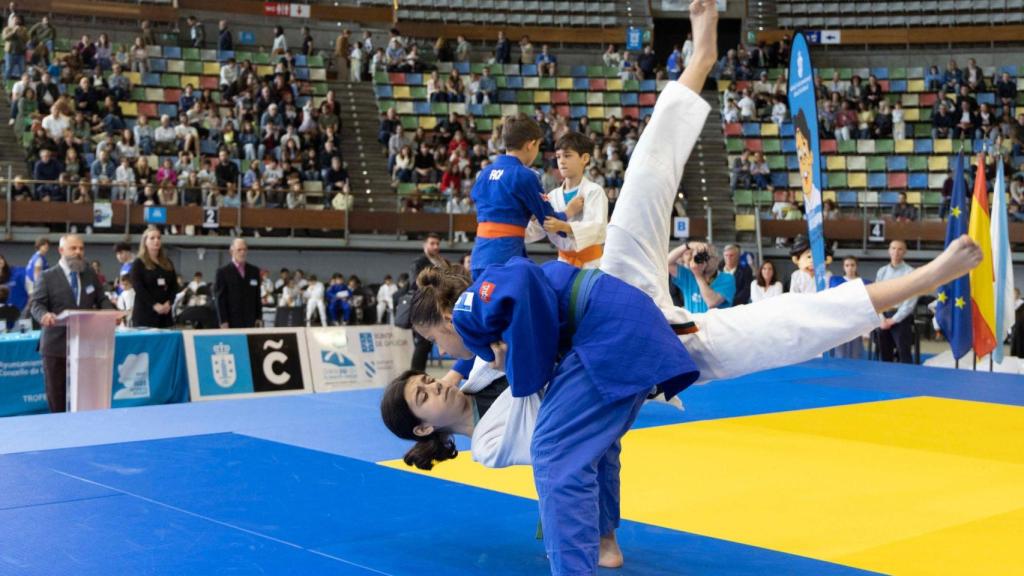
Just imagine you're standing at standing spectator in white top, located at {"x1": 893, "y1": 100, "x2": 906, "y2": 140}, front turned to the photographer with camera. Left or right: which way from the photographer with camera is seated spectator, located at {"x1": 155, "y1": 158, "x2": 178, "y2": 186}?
right

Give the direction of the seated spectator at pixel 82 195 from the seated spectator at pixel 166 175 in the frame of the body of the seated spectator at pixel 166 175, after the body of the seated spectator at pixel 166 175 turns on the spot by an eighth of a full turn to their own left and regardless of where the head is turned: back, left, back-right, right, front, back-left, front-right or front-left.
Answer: right

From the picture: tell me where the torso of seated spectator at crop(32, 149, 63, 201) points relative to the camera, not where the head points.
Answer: toward the camera

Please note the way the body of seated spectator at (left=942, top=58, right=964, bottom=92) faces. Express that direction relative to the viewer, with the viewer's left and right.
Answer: facing the viewer

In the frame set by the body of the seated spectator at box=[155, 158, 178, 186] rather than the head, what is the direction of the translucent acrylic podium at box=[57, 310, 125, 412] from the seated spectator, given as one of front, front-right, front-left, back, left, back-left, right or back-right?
front

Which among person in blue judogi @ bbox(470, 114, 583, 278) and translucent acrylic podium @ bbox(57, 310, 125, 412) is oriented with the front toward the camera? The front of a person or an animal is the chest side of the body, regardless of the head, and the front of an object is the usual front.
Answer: the translucent acrylic podium

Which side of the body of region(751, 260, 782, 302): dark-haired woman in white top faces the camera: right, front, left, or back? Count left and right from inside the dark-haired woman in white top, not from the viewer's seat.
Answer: front

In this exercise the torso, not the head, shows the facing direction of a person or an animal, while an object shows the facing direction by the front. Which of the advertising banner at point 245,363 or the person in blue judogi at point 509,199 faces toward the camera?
the advertising banner

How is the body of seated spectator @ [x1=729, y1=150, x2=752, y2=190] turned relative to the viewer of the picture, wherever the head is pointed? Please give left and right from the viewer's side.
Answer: facing the viewer and to the left of the viewer

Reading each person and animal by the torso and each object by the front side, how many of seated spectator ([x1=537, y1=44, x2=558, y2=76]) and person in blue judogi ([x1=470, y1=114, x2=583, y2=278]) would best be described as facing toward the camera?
1

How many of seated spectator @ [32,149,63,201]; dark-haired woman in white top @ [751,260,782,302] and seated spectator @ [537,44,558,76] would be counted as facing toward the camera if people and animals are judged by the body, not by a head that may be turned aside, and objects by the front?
3

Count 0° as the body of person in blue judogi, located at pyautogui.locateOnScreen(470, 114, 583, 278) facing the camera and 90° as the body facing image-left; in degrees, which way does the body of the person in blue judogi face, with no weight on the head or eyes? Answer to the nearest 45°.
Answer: approximately 225°

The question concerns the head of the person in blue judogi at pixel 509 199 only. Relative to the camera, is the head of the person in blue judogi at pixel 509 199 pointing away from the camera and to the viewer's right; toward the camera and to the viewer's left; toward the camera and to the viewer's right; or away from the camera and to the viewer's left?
away from the camera and to the viewer's right
